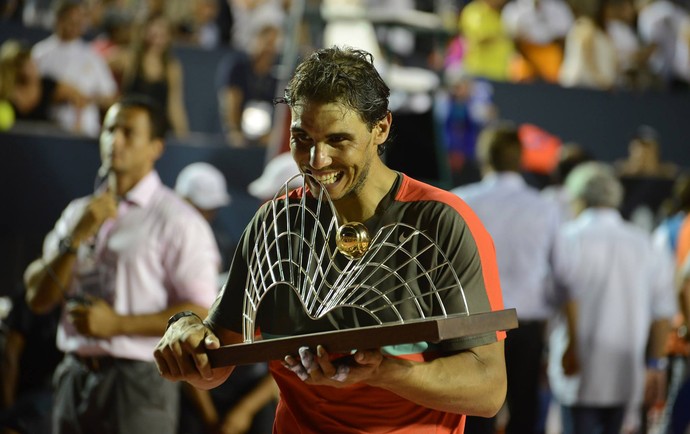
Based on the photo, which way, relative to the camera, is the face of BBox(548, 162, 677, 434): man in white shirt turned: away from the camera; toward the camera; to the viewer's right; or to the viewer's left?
away from the camera

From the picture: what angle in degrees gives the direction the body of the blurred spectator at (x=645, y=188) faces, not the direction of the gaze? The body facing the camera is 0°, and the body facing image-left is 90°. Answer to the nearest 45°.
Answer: approximately 0°

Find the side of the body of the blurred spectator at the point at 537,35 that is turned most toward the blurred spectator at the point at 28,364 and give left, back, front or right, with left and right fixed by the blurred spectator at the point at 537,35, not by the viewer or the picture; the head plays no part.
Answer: front

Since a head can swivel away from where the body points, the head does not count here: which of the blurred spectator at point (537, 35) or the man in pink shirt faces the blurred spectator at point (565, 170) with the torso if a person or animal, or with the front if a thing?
the blurred spectator at point (537, 35)

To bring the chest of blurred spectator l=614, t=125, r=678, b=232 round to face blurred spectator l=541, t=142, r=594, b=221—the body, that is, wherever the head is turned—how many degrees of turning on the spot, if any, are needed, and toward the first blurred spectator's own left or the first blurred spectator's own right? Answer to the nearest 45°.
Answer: approximately 45° to the first blurred spectator's own right

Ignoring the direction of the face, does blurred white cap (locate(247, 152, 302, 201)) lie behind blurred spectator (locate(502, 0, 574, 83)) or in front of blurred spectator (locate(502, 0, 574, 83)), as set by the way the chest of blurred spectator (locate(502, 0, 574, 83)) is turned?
in front
